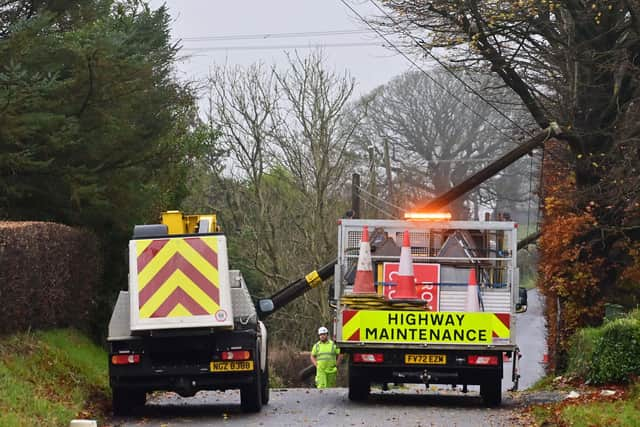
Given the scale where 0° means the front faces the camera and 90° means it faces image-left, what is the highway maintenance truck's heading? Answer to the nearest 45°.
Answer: approximately 180°

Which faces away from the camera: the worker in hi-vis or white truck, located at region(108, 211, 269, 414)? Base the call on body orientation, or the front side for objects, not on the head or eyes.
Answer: the white truck

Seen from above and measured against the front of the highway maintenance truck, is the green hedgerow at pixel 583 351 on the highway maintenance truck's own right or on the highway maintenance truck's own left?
on the highway maintenance truck's own right

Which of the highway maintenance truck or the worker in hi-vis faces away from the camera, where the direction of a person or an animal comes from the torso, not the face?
the highway maintenance truck

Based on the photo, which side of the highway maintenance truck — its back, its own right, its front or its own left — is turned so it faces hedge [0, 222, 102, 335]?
left

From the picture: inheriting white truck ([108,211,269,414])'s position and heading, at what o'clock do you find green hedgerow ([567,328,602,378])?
The green hedgerow is roughly at 2 o'clock from the white truck.

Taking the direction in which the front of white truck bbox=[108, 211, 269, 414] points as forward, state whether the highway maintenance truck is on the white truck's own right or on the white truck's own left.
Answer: on the white truck's own right

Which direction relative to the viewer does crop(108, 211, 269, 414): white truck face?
away from the camera

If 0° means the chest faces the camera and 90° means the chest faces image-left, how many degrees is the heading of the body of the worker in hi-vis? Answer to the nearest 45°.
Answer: approximately 0°

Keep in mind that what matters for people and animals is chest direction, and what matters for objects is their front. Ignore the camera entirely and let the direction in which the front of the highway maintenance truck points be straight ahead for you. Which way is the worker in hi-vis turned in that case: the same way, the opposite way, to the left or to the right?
the opposite way

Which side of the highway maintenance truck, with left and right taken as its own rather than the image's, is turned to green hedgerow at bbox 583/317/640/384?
right

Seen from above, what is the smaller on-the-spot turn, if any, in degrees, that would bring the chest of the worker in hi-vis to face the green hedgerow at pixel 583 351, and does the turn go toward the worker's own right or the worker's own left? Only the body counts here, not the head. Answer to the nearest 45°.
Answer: approximately 45° to the worker's own left
